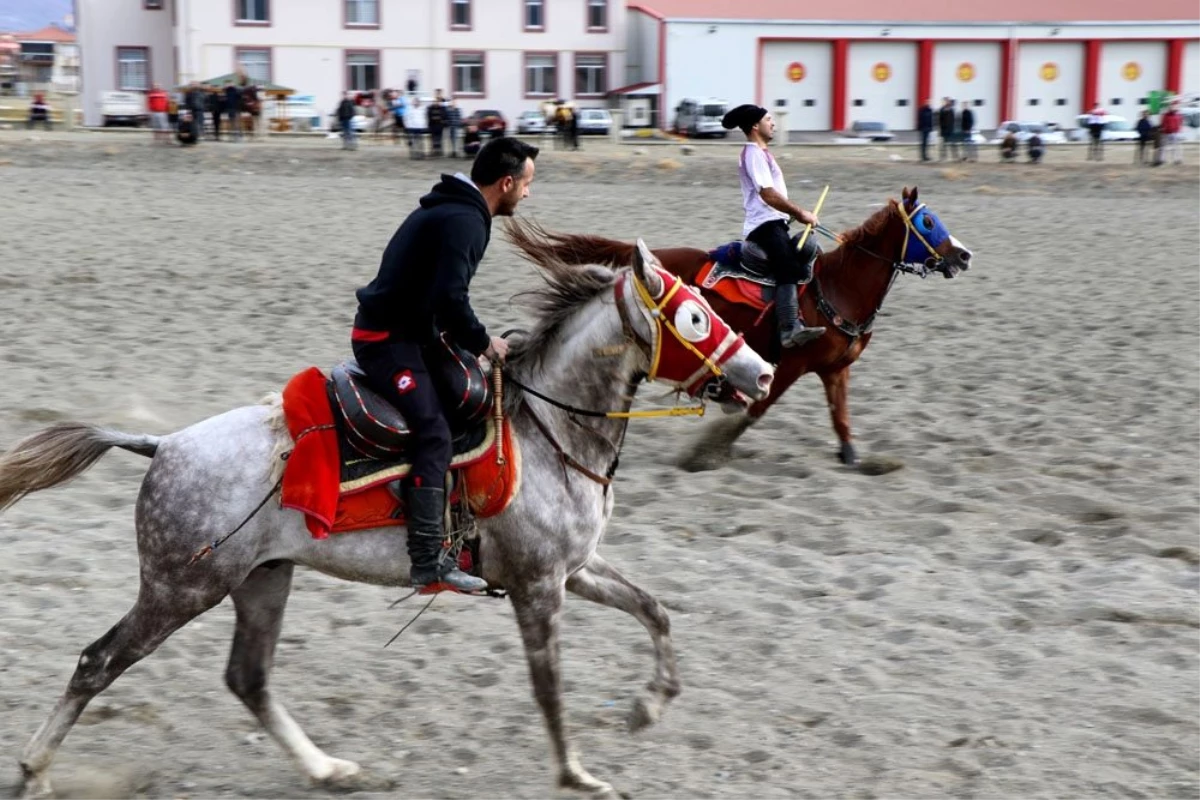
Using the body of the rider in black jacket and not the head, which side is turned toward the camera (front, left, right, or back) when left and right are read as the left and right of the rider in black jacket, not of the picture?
right

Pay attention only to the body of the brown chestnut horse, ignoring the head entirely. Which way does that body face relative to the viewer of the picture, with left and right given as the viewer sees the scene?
facing to the right of the viewer

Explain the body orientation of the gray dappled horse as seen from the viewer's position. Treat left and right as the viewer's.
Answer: facing to the right of the viewer

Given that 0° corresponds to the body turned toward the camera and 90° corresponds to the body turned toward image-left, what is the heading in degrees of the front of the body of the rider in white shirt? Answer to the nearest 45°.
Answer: approximately 270°

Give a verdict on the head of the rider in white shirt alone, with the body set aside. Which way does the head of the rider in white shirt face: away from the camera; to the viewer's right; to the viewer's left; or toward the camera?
to the viewer's right

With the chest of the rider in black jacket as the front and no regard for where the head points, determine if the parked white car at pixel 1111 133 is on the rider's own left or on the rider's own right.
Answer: on the rider's own left

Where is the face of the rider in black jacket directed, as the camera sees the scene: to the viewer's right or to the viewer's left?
to the viewer's right

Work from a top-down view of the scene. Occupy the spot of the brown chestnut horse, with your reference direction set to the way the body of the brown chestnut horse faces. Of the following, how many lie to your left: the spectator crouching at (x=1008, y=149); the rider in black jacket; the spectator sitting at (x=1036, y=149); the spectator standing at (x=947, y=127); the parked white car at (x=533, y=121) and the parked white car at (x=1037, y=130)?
5

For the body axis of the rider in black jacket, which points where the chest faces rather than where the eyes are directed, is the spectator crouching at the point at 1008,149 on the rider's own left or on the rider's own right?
on the rider's own left
